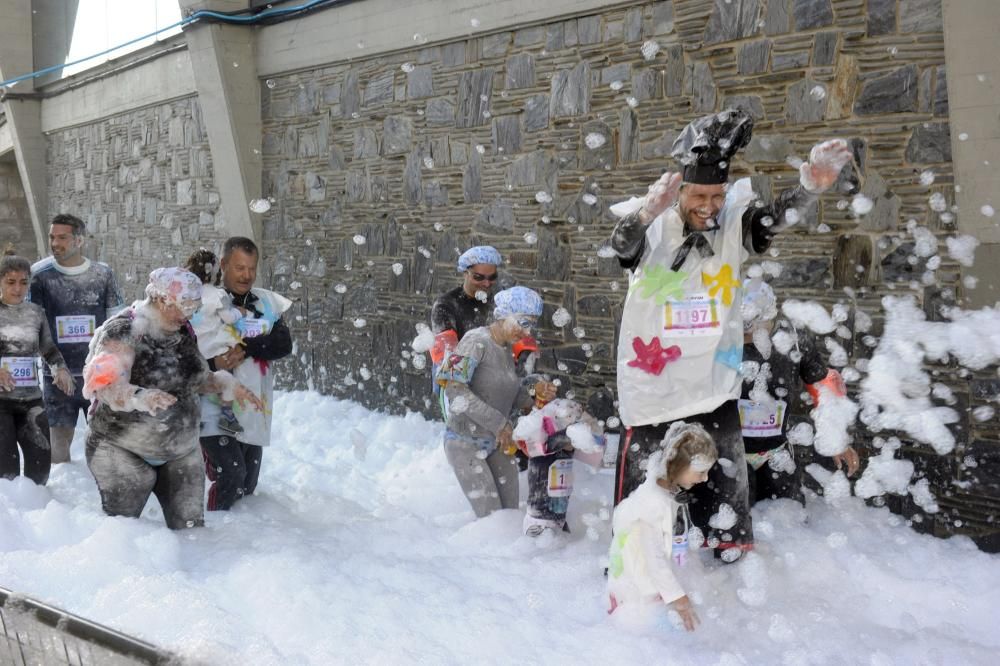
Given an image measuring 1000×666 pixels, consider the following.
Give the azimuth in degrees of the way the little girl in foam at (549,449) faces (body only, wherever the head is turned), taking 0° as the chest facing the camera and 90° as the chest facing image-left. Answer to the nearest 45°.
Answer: approximately 315°

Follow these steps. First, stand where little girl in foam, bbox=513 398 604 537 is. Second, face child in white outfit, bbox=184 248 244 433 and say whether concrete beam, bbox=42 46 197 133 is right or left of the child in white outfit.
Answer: right

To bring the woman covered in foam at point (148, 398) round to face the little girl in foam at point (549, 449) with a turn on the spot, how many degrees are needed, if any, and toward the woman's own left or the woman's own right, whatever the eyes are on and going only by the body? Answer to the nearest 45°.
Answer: approximately 45° to the woman's own left

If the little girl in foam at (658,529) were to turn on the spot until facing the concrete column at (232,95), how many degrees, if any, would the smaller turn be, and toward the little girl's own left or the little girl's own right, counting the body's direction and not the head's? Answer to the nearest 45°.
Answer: approximately 135° to the little girl's own left

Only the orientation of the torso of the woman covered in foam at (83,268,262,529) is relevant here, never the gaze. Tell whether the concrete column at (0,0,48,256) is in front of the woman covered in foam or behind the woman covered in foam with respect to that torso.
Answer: behind

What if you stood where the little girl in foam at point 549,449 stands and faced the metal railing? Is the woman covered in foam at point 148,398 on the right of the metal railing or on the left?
right
